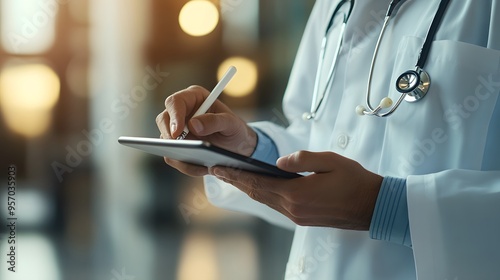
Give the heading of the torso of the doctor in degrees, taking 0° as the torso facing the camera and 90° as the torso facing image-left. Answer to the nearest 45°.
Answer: approximately 45°
